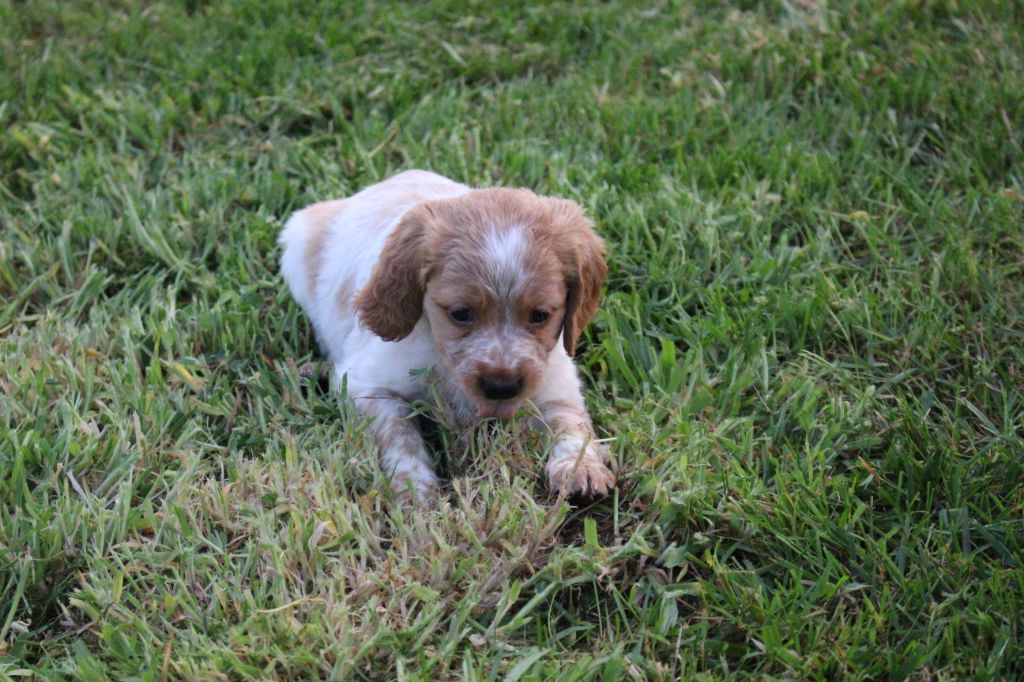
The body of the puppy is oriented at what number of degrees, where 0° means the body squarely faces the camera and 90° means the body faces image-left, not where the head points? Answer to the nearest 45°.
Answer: approximately 315°
